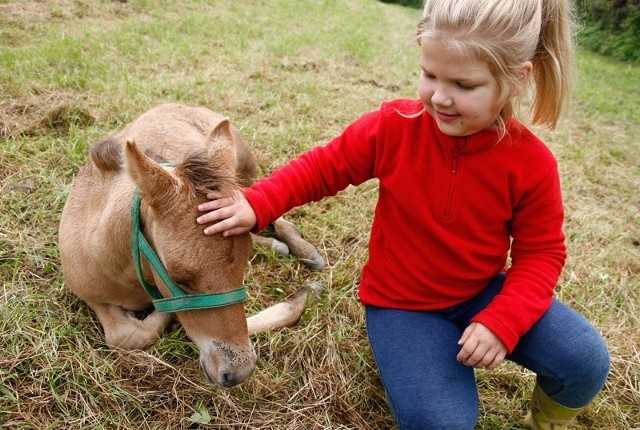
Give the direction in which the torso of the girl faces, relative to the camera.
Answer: toward the camera

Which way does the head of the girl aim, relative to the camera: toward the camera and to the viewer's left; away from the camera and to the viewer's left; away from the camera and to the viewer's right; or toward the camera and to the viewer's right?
toward the camera and to the viewer's left

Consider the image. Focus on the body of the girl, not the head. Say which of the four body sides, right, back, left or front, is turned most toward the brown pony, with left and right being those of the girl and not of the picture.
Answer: right
